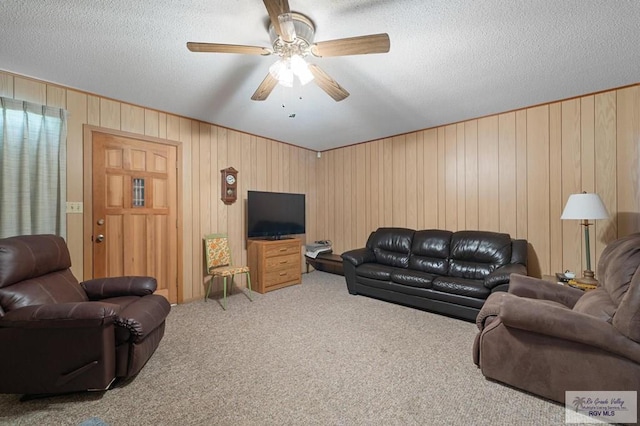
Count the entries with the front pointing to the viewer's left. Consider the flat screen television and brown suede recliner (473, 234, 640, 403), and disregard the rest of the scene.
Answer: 1

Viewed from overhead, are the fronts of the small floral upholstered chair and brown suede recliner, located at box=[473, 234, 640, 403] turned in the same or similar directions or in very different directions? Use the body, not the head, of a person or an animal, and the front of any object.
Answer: very different directions

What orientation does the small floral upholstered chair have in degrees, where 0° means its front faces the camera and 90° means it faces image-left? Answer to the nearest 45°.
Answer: approximately 315°

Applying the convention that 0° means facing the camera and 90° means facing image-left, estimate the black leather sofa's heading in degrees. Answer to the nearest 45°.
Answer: approximately 45°

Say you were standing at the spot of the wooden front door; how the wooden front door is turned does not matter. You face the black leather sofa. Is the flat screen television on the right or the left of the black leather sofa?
left

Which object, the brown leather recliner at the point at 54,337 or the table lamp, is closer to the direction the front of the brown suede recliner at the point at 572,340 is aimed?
the brown leather recliner

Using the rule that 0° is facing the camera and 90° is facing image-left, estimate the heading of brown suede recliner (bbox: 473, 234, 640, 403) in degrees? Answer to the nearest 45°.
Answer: approximately 90°

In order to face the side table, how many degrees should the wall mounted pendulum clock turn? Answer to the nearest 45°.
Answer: approximately 45° to its left

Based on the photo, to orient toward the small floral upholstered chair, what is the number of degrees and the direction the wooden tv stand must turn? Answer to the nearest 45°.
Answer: approximately 135° to its right

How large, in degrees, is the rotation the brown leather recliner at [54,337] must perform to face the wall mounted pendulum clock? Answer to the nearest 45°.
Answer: approximately 90° to its left
